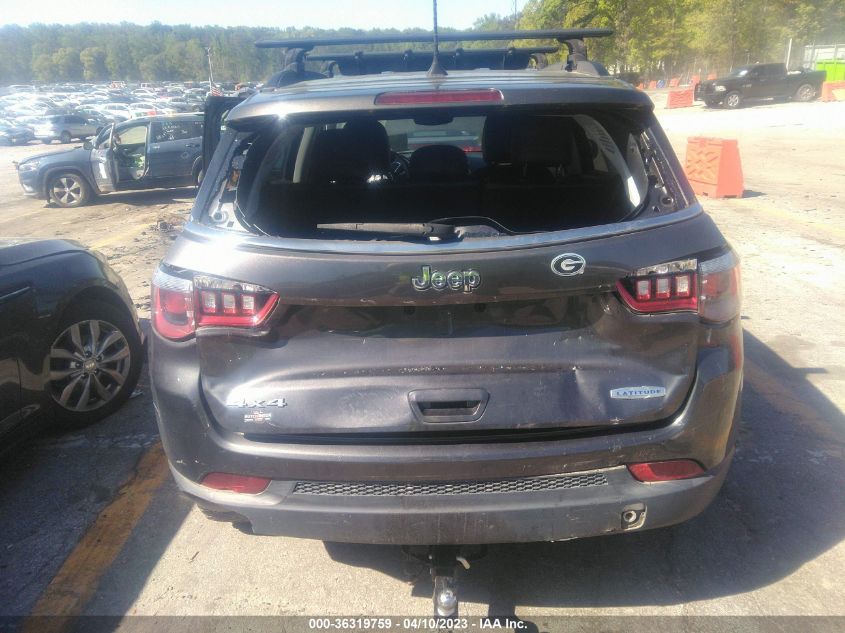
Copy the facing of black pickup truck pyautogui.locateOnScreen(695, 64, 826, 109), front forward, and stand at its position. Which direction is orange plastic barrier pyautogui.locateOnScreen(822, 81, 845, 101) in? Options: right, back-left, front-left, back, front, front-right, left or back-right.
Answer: back

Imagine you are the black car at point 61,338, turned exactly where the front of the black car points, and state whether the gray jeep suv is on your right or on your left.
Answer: on your right

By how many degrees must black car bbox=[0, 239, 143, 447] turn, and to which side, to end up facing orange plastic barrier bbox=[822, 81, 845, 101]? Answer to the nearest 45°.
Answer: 0° — it already faces it

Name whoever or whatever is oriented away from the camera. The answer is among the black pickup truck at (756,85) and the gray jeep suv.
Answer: the gray jeep suv

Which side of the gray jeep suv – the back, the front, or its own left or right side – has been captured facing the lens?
back

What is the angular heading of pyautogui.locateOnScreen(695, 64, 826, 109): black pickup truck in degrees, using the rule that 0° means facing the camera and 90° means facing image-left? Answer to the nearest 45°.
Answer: approximately 45°

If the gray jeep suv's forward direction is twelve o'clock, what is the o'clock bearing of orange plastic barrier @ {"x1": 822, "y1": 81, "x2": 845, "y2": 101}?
The orange plastic barrier is roughly at 1 o'clock from the gray jeep suv.

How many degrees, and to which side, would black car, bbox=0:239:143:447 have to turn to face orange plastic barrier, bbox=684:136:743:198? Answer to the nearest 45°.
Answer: approximately 45° to its right

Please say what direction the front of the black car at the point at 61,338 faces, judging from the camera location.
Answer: facing away from the viewer and to the right of the viewer

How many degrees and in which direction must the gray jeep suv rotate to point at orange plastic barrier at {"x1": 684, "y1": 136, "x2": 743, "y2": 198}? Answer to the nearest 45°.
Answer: approximately 45° to its right

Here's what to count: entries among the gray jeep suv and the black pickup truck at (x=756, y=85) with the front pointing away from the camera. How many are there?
1

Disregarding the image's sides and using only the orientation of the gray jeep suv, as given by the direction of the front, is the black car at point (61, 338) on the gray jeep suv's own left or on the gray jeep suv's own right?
on the gray jeep suv's own left
